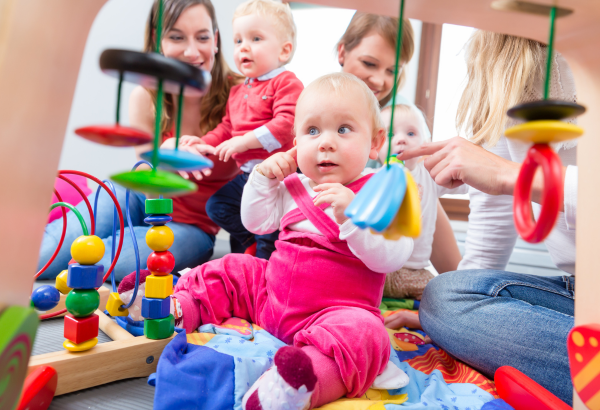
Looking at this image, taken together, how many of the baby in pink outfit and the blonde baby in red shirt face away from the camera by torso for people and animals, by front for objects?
0

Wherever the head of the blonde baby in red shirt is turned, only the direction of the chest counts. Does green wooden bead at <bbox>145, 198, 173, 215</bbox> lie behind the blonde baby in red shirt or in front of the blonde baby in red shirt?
in front

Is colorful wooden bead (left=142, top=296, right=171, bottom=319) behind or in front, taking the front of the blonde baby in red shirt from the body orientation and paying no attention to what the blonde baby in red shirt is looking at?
in front

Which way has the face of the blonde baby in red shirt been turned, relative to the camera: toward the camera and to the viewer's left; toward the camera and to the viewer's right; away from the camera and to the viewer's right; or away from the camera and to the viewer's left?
toward the camera and to the viewer's left

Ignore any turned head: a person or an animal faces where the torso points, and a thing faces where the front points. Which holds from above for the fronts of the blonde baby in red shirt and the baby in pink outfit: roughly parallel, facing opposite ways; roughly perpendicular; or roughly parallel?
roughly parallel

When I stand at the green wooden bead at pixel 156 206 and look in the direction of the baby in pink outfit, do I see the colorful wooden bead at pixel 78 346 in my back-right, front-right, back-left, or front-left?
back-right

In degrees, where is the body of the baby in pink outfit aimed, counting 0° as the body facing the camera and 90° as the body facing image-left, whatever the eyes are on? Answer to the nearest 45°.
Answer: approximately 45°

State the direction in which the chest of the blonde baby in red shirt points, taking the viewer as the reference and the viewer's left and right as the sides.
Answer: facing the viewer and to the left of the viewer

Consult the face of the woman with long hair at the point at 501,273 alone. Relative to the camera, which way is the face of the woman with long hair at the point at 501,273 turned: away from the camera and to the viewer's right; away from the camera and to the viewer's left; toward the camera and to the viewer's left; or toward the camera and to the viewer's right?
away from the camera and to the viewer's left

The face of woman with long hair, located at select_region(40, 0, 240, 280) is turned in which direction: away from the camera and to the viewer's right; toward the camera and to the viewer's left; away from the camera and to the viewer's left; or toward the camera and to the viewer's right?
toward the camera and to the viewer's right

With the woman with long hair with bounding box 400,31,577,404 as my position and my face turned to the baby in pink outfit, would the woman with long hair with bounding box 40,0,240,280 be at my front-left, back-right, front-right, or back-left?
front-right
